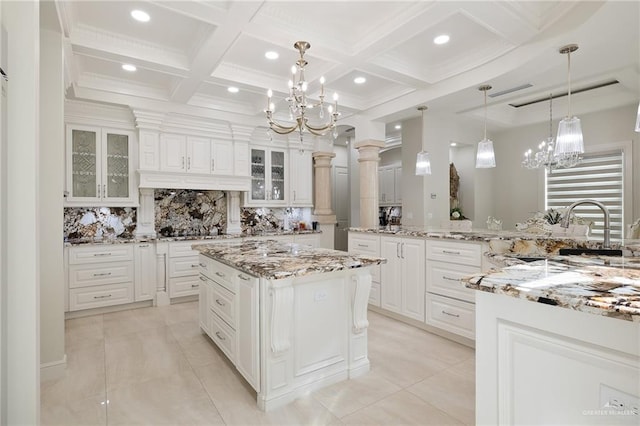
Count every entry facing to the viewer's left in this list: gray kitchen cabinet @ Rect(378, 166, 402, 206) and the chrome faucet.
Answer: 1

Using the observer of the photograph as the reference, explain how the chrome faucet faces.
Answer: facing to the left of the viewer

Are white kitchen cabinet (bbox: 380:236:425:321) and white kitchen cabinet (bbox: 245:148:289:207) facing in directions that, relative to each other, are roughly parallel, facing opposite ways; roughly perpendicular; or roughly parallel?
roughly perpendicular

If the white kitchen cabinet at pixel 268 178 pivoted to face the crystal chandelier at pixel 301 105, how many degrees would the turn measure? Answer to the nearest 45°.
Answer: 0° — it already faces it

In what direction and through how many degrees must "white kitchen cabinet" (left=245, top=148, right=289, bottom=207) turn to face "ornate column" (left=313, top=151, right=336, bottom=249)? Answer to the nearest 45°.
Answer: approximately 90° to its left

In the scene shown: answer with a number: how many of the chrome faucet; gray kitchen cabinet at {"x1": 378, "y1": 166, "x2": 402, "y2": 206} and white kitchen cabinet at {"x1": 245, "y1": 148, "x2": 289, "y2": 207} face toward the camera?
2

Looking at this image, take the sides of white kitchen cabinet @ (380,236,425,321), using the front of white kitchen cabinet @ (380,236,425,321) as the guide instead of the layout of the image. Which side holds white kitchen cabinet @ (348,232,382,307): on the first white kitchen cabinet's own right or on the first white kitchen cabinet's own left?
on the first white kitchen cabinet's own right

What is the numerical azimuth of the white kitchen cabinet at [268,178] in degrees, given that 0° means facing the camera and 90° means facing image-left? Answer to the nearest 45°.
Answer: approximately 0°

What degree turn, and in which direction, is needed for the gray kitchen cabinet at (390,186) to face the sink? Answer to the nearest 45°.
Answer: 0° — it already faces it
